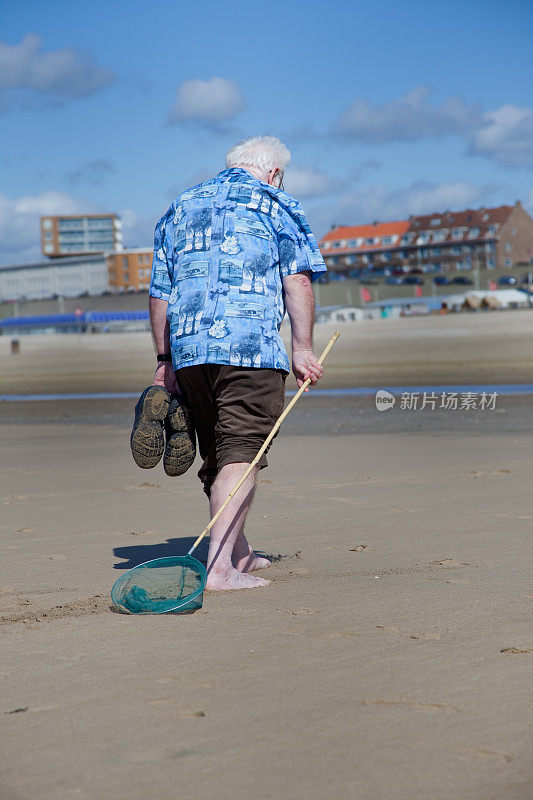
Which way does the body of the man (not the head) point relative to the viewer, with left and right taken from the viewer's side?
facing away from the viewer and to the right of the viewer

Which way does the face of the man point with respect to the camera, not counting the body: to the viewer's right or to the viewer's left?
to the viewer's right
